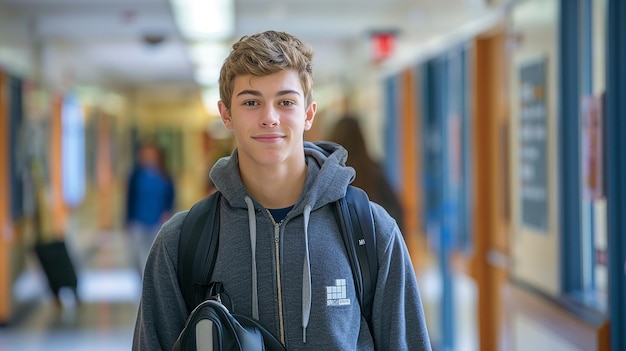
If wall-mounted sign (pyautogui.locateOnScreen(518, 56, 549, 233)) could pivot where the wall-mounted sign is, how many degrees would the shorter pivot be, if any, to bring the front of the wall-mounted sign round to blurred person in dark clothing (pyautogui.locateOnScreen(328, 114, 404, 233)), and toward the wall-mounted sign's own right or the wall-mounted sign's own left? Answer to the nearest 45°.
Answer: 0° — it already faces them

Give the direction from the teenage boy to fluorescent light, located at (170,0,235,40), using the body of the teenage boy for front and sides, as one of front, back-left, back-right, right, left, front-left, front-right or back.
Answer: back

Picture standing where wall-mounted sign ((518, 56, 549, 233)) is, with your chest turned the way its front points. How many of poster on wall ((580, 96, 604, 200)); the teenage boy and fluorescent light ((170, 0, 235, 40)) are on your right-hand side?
1

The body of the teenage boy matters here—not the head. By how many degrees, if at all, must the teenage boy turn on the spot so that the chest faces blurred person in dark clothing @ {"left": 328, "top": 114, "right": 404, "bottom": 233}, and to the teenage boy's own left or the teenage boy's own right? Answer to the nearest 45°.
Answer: approximately 180°

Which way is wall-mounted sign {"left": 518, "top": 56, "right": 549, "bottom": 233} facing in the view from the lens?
facing the viewer and to the left of the viewer

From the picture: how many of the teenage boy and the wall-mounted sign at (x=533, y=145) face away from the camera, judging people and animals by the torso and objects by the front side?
0

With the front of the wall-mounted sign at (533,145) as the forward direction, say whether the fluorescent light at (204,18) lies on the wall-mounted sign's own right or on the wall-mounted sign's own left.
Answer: on the wall-mounted sign's own right

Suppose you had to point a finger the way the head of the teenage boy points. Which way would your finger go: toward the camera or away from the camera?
toward the camera

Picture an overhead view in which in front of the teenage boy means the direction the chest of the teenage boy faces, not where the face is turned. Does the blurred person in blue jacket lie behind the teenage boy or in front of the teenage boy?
behind

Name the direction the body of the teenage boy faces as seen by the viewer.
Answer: toward the camera

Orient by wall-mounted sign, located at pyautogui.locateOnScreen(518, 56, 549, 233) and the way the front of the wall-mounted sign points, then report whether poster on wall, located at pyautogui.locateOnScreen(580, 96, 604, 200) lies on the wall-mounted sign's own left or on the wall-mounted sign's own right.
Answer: on the wall-mounted sign's own left

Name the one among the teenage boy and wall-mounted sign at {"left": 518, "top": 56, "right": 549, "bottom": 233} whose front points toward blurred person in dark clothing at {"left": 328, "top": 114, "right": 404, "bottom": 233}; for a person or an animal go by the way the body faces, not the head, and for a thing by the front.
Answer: the wall-mounted sign
